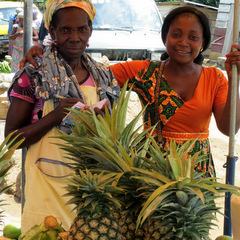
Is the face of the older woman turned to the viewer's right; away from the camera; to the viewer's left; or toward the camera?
toward the camera

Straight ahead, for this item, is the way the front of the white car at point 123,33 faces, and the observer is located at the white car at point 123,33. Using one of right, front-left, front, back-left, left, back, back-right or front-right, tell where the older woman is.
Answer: front

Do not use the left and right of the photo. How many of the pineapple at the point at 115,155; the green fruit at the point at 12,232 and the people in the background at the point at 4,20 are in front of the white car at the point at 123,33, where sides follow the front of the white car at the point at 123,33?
2

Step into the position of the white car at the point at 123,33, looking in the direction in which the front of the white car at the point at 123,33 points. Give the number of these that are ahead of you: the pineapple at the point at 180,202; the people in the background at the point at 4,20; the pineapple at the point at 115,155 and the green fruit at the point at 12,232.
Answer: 3

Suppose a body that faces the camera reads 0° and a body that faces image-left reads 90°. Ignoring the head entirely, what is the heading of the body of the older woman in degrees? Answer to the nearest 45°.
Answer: approximately 315°

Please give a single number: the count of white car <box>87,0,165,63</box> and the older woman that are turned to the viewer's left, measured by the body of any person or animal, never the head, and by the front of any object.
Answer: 0

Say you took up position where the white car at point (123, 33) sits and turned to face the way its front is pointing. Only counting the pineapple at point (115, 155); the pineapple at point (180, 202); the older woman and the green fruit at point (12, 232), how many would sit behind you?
0

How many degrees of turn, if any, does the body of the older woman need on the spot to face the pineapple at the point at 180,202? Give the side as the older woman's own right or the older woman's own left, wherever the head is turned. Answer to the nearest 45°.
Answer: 0° — they already face it

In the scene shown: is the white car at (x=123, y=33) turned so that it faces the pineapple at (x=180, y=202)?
yes

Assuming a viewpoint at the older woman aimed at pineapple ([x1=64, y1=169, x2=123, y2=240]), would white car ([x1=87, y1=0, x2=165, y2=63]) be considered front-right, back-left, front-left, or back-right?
back-left

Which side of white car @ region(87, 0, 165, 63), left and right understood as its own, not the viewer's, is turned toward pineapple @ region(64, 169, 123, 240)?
front
